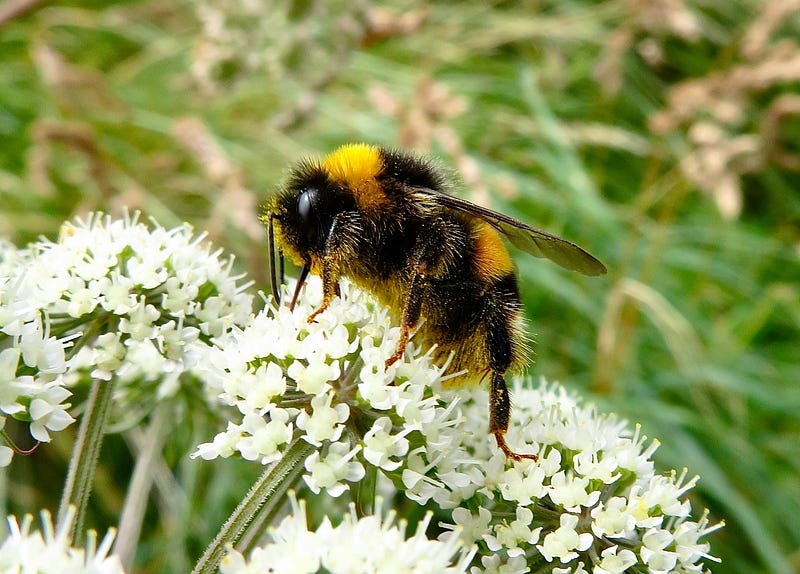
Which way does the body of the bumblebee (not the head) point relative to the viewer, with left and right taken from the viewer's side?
facing to the left of the viewer

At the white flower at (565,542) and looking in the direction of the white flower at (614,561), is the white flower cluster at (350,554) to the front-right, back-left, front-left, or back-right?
back-right
